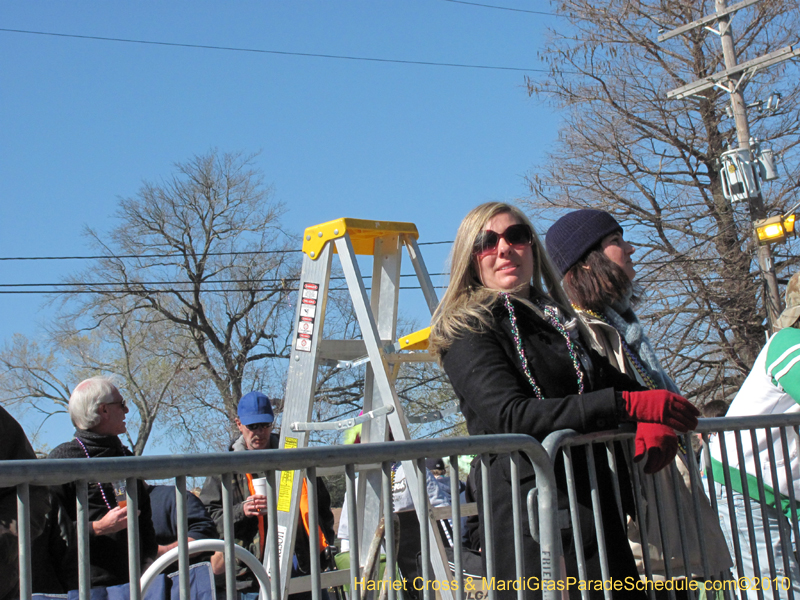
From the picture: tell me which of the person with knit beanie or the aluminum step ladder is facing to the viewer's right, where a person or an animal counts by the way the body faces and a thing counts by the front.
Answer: the person with knit beanie

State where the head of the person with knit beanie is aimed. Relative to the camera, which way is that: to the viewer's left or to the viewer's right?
to the viewer's right

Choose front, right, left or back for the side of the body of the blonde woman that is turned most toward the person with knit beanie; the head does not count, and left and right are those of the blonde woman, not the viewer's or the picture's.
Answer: left

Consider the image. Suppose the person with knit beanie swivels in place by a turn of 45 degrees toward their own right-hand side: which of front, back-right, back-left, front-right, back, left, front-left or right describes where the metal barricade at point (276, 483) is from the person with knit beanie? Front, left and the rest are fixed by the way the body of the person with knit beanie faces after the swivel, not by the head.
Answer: right

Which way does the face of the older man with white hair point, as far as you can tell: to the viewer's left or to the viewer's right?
to the viewer's right

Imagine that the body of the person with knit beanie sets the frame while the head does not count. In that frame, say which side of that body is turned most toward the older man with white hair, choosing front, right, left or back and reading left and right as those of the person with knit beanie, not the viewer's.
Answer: back

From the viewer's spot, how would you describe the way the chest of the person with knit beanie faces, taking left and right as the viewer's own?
facing to the right of the viewer

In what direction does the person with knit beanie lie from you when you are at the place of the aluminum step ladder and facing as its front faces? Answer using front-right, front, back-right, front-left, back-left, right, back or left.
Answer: back

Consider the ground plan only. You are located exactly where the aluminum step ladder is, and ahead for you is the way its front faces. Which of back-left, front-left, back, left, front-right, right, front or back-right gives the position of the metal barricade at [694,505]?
back

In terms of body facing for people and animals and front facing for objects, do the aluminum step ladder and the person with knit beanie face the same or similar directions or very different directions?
very different directions

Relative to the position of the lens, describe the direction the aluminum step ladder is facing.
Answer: facing away from the viewer and to the left of the viewer

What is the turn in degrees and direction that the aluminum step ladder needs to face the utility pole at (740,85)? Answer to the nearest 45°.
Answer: approximately 90° to its right
